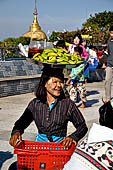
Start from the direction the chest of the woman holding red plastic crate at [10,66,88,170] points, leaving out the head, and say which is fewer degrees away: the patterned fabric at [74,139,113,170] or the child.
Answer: the patterned fabric

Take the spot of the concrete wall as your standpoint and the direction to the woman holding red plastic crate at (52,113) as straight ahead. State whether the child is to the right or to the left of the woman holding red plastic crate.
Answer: left

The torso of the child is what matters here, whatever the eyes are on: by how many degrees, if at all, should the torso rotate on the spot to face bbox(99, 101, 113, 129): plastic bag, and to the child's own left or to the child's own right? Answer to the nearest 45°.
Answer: approximately 45° to the child's own left

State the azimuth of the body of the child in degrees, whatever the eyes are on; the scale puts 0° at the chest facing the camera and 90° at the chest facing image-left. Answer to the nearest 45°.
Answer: approximately 45°

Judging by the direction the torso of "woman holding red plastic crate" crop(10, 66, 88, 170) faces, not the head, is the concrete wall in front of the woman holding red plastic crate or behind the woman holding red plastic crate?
behind

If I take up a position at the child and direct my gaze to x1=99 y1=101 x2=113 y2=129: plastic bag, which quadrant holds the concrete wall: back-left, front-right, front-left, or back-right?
back-right

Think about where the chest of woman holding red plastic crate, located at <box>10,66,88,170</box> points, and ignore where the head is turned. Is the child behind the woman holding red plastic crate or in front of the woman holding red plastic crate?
behind

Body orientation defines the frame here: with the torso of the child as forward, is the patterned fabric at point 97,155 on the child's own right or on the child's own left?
on the child's own left

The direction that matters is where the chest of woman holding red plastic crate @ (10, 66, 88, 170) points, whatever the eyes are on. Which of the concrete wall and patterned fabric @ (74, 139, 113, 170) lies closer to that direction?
the patterned fabric

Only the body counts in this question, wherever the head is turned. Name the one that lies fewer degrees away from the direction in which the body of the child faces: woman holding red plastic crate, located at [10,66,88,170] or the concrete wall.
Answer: the woman holding red plastic crate

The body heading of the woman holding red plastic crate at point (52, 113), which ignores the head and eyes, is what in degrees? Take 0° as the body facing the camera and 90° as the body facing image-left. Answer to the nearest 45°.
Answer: approximately 0°
